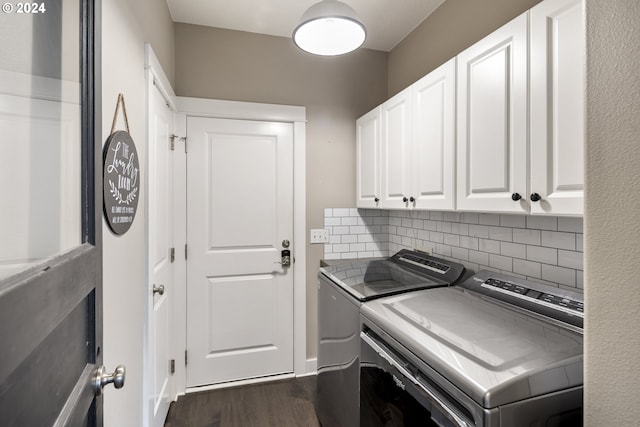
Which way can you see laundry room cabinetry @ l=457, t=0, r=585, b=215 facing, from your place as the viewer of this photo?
facing the viewer and to the left of the viewer

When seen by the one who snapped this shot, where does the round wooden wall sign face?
facing to the right of the viewer

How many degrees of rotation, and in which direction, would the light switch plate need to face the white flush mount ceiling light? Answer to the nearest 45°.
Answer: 0° — it already faces it

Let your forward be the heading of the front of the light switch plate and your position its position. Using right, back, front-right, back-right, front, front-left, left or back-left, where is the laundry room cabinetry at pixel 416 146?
front-left

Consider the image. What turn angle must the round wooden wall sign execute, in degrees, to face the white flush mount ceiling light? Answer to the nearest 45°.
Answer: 0° — it already faces it

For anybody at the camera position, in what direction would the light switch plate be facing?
facing the viewer

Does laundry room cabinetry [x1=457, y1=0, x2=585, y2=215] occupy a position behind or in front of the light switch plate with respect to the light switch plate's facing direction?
in front

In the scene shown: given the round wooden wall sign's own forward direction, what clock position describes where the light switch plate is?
The light switch plate is roughly at 11 o'clock from the round wooden wall sign.

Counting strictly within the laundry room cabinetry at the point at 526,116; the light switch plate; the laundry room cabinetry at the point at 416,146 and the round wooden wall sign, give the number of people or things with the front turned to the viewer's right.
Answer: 1

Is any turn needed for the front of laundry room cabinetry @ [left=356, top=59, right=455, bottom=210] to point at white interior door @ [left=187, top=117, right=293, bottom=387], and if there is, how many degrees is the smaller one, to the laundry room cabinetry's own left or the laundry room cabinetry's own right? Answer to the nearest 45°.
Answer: approximately 45° to the laundry room cabinetry's own right

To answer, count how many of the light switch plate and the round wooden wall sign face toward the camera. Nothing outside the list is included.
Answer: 1

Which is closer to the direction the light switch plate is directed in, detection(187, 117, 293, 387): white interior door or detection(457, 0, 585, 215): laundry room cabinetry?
the laundry room cabinetry

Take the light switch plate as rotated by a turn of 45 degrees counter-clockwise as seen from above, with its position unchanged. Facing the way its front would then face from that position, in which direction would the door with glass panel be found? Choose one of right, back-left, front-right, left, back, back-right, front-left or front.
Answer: front-right

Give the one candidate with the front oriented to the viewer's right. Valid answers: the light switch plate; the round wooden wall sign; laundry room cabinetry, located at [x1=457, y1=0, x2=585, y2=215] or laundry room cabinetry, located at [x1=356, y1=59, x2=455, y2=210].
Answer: the round wooden wall sign

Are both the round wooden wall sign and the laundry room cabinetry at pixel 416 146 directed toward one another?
yes

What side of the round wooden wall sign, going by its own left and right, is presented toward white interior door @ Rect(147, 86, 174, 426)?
left

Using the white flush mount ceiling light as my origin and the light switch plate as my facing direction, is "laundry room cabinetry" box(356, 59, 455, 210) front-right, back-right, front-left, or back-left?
front-right
